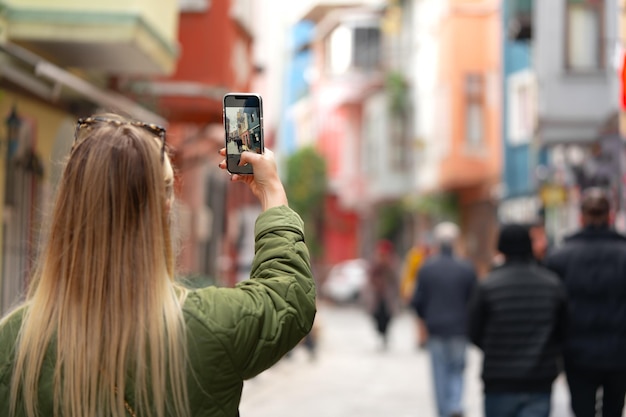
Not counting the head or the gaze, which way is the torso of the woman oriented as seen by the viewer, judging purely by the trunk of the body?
away from the camera

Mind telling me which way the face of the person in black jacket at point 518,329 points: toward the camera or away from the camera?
away from the camera

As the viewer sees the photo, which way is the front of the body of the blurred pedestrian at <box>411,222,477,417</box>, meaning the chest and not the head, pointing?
away from the camera

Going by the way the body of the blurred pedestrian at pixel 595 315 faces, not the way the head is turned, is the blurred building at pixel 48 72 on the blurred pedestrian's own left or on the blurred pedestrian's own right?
on the blurred pedestrian's own left

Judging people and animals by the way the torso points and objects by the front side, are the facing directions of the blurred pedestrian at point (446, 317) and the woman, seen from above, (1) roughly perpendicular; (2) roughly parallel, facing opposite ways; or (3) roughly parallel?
roughly parallel

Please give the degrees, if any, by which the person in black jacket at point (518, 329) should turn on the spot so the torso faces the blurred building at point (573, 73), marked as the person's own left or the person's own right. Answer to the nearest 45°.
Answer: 0° — they already face it

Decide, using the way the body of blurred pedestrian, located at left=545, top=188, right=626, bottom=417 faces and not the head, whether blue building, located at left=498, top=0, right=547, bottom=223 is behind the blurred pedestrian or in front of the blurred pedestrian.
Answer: in front

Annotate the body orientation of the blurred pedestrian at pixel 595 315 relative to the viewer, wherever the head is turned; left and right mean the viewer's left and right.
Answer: facing away from the viewer

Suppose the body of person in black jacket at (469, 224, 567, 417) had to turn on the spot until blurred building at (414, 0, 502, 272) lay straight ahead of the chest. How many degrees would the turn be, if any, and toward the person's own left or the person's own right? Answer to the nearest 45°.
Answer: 0° — they already face it

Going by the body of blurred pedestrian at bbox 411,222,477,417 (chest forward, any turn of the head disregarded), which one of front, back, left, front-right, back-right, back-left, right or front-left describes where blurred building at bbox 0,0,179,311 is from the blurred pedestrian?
left

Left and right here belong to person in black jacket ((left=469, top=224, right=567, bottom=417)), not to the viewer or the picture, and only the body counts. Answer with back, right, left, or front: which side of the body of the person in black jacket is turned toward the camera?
back

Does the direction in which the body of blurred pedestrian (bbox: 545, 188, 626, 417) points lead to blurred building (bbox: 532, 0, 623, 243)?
yes

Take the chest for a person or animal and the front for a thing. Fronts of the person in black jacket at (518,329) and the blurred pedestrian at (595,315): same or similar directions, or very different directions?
same or similar directions
